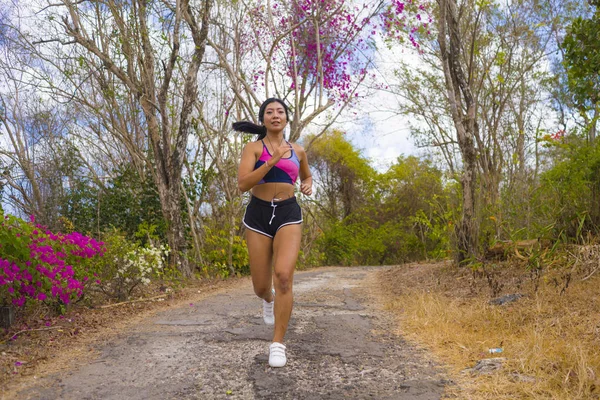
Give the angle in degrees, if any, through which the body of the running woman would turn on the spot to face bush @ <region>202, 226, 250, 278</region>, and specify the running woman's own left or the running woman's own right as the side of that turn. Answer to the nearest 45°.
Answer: approximately 180°

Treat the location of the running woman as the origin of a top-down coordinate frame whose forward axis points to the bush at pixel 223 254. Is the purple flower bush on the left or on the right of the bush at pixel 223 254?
left

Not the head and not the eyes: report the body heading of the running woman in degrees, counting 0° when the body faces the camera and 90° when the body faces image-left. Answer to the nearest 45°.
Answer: approximately 0°

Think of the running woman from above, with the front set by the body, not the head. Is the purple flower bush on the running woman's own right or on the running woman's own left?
on the running woman's own right

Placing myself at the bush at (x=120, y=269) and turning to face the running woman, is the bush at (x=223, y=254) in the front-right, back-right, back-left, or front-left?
back-left

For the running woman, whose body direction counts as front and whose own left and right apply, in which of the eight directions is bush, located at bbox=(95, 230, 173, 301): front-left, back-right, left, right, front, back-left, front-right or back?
back-right
